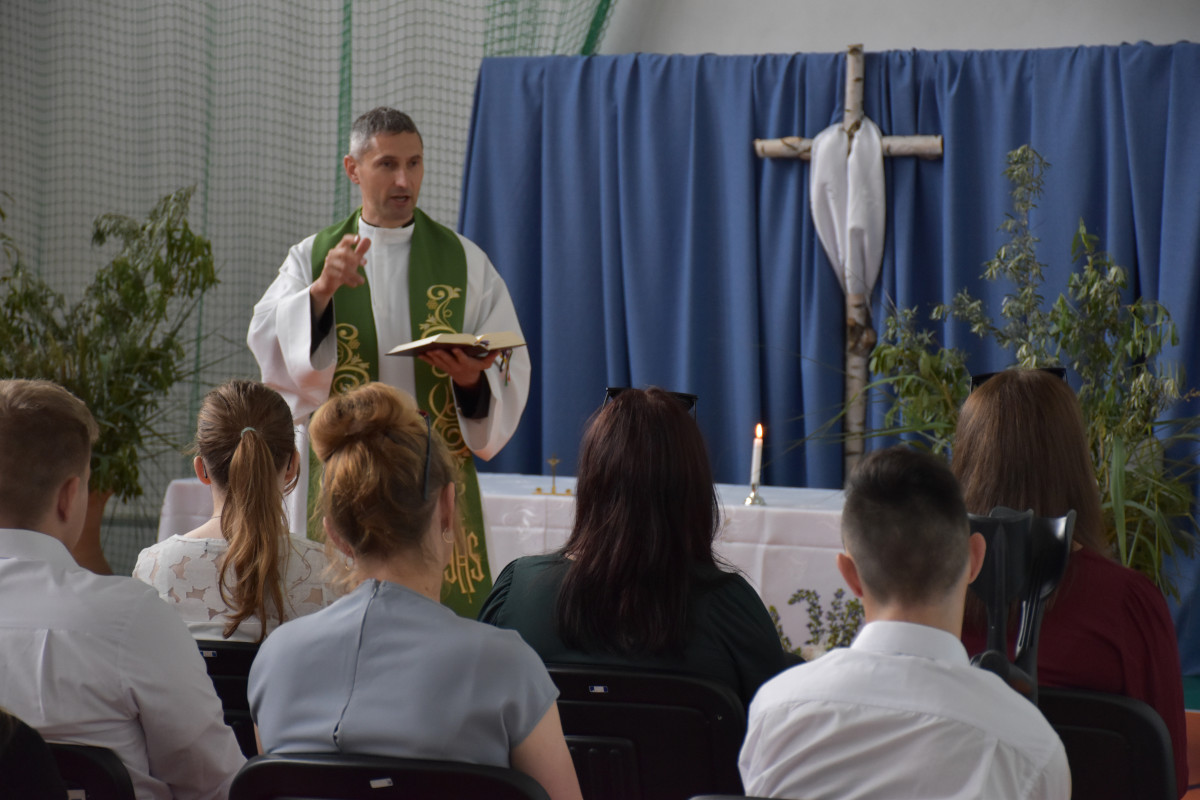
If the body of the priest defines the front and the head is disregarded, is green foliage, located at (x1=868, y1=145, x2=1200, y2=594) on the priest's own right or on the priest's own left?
on the priest's own left

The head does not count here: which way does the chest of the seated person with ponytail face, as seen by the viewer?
away from the camera

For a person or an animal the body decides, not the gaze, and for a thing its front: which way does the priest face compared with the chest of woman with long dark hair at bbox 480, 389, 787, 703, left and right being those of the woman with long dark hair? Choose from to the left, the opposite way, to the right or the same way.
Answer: the opposite way

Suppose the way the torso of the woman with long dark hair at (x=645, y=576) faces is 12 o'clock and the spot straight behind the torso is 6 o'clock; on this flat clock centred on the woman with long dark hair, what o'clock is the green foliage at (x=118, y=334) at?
The green foliage is roughly at 11 o'clock from the woman with long dark hair.

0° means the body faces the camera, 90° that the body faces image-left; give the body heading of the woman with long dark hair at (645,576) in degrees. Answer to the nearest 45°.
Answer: approximately 180°

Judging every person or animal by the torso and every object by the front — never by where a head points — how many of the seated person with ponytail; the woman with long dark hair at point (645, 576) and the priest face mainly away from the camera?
2

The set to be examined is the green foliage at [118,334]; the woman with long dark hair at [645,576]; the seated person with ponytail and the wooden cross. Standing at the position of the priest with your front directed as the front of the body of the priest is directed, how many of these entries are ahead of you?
2

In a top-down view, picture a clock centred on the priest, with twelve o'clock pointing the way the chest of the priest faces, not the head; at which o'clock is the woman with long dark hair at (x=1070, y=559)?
The woman with long dark hair is roughly at 11 o'clock from the priest.

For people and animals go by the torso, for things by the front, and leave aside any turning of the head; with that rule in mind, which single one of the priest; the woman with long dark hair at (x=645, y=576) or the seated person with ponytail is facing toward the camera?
the priest

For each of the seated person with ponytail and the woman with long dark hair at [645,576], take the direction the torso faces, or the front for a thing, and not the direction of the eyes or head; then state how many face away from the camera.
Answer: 2

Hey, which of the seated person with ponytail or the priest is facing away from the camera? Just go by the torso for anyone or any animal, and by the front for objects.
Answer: the seated person with ponytail

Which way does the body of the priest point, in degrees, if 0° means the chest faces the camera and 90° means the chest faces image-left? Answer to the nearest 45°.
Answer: approximately 0°

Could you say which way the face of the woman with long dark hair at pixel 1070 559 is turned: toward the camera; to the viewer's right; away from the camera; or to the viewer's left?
away from the camera
